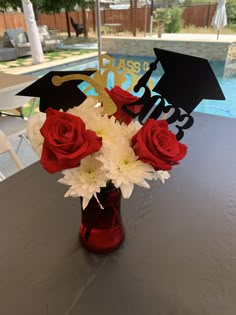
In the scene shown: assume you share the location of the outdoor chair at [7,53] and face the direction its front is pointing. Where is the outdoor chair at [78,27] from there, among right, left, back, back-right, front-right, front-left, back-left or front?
front-left

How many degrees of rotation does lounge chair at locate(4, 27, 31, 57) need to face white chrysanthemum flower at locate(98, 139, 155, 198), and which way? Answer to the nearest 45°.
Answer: approximately 45° to its right

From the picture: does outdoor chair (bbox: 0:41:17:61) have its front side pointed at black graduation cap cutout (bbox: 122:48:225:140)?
no

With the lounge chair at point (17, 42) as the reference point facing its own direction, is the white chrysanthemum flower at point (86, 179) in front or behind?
in front

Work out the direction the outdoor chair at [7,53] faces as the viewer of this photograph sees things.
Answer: facing to the right of the viewer

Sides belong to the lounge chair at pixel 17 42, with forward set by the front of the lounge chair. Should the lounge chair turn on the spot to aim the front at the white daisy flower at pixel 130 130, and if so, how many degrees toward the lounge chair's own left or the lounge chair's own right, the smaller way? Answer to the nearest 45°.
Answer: approximately 45° to the lounge chair's own right

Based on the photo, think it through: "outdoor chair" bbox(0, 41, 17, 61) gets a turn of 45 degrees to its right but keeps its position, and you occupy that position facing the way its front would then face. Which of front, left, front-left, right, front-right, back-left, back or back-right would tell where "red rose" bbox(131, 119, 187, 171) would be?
front-right

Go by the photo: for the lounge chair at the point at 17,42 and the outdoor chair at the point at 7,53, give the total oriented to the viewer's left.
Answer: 0

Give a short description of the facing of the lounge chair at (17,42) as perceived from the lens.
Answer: facing the viewer and to the right of the viewer

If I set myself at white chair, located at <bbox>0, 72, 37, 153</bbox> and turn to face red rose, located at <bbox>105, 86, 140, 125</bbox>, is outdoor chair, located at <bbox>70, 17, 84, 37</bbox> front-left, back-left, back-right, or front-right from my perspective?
back-left

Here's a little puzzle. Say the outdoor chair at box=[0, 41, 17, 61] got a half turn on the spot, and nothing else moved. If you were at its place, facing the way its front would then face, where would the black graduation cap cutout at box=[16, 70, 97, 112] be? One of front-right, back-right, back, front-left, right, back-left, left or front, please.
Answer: left

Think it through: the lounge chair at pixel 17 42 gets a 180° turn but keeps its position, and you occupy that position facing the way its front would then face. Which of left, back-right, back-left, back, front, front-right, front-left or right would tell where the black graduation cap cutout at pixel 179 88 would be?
back-left

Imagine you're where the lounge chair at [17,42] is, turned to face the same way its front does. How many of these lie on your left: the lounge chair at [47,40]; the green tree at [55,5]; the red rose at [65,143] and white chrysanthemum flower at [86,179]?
2

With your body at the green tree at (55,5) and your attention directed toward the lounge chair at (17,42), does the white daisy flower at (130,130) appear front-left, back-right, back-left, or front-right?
front-left

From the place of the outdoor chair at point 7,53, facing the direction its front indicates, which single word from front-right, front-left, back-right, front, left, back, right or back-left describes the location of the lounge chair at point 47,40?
front-left
